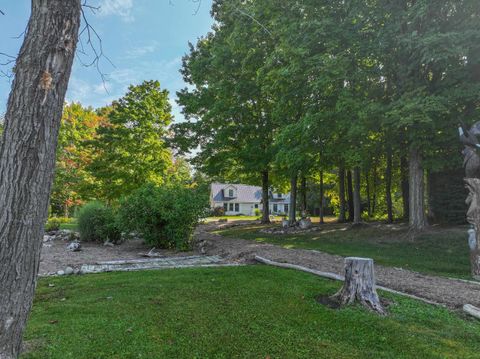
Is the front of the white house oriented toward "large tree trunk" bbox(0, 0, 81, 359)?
yes

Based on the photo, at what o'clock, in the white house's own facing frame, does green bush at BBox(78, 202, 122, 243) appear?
The green bush is roughly at 12 o'clock from the white house.

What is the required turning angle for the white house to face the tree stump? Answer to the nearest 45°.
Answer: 0° — it already faces it

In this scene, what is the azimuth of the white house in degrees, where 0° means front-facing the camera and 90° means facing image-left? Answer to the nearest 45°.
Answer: approximately 0°

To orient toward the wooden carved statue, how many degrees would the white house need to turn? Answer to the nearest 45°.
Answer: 0° — it already faces it

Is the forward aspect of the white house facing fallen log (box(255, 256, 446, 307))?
yes
